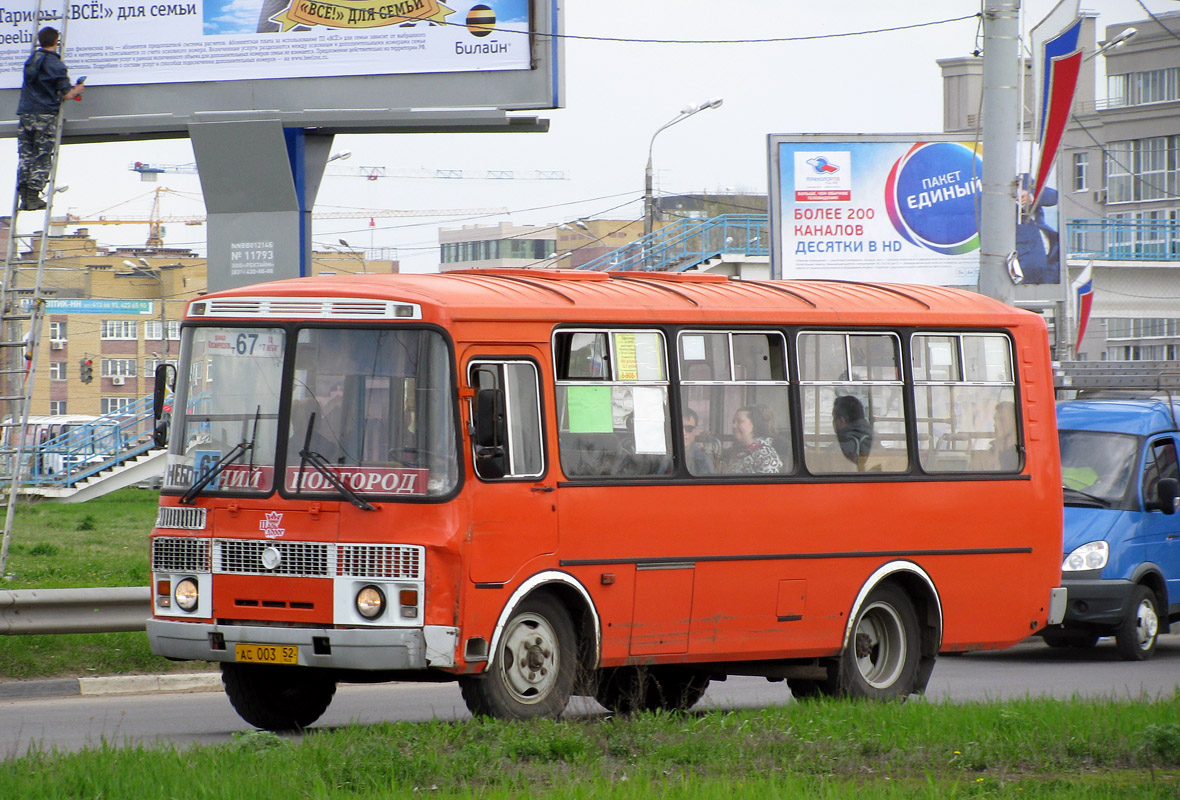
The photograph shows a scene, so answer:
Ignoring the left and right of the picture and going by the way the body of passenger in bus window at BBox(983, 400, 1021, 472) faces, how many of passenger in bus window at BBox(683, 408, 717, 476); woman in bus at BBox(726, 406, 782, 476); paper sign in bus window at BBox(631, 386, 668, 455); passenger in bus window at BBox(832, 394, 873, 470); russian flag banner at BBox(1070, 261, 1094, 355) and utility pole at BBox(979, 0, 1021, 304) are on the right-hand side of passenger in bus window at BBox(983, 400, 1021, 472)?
2

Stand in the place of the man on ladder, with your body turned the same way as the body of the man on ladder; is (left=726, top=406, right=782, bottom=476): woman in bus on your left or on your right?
on your right

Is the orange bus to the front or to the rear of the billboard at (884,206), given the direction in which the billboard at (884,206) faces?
to the front

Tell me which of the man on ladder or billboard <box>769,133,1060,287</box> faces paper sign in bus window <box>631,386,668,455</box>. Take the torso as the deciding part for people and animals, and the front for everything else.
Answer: the billboard

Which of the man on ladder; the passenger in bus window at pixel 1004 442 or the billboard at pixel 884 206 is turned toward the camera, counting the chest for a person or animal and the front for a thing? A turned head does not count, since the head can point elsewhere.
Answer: the billboard

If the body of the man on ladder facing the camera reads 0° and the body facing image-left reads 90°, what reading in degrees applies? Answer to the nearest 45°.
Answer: approximately 225°

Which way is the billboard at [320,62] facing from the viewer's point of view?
toward the camera

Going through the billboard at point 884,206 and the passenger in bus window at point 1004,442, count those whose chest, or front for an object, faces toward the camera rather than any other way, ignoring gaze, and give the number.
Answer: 1

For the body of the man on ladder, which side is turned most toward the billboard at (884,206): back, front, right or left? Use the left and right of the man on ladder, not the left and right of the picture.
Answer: front

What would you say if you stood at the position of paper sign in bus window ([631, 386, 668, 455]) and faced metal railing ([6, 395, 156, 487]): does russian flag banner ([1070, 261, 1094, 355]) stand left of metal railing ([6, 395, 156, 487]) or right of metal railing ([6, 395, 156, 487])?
right

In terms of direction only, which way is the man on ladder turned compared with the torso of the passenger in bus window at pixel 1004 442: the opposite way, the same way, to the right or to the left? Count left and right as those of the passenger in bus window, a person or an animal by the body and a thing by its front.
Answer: to the right

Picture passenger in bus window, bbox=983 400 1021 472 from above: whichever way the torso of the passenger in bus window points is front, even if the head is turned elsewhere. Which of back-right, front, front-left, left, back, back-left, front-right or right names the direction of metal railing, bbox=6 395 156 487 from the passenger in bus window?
front-right

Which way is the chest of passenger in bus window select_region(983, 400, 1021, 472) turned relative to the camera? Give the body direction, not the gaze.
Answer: to the viewer's left

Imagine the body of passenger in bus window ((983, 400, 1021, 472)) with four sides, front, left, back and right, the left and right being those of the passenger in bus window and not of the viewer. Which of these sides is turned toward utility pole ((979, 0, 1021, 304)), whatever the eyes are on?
right

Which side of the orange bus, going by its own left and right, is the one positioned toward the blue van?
back

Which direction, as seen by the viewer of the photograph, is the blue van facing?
facing the viewer and to the left of the viewer

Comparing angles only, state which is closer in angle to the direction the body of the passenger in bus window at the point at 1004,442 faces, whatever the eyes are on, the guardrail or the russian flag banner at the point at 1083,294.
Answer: the guardrail
